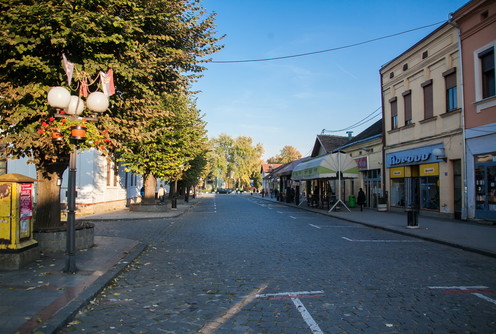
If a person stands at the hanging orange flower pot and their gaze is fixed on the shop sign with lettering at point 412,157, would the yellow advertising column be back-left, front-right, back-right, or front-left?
back-left

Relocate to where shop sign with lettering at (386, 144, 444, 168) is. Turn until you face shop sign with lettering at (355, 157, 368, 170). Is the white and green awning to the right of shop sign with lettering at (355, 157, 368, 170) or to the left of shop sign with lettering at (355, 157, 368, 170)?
left

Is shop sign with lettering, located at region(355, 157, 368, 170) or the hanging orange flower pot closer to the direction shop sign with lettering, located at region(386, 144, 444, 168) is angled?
the hanging orange flower pot

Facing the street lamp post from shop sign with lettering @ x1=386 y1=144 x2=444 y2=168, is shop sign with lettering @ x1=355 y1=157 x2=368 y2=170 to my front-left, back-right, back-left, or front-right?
back-right

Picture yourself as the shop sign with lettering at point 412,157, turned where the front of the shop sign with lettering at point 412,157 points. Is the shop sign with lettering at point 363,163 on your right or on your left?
on your right

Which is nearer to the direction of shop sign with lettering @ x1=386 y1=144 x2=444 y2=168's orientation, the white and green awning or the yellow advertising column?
the yellow advertising column

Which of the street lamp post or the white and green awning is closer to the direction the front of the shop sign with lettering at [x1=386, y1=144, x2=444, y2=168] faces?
the street lamp post

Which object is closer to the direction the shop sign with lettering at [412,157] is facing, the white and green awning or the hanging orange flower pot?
the hanging orange flower pot

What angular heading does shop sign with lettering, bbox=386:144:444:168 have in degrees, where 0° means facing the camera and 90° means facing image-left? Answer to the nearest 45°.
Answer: approximately 45°

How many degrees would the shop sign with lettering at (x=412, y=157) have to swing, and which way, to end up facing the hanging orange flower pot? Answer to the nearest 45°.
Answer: approximately 45° to its left

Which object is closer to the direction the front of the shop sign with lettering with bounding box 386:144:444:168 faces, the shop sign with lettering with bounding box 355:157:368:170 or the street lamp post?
the street lamp post

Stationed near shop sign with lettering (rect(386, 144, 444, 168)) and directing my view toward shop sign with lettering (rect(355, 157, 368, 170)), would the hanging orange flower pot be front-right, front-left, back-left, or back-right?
back-left

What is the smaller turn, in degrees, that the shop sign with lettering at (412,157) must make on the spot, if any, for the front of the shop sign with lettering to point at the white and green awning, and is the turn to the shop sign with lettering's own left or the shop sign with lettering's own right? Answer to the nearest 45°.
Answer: approximately 45° to the shop sign with lettering's own right

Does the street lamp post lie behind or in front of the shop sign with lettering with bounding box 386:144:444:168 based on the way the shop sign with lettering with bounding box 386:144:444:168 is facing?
in front

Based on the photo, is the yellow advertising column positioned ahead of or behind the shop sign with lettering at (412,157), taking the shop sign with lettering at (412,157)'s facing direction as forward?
ahead
